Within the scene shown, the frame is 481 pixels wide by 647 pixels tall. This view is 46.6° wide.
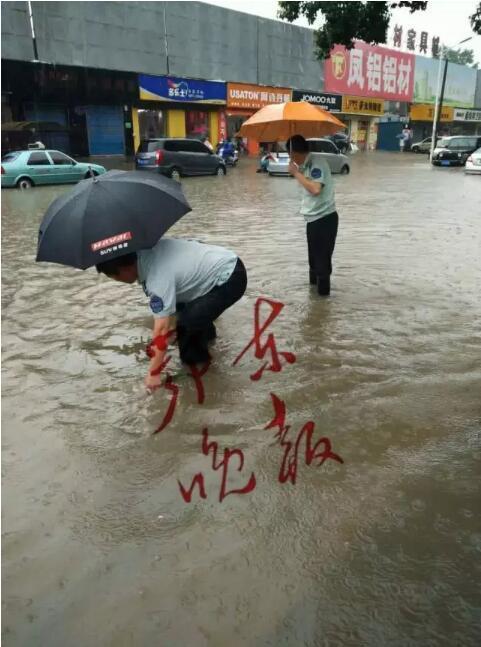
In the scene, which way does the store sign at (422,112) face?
toward the camera

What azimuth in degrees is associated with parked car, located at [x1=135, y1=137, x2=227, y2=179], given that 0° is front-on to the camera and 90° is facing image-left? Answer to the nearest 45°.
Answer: approximately 225°

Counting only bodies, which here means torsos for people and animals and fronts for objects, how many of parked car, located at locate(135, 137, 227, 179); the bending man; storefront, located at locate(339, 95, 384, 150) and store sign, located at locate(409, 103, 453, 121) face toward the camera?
2

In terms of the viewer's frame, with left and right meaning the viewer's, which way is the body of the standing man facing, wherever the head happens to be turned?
facing to the left of the viewer

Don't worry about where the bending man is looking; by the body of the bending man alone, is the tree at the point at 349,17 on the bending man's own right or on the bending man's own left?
on the bending man's own right

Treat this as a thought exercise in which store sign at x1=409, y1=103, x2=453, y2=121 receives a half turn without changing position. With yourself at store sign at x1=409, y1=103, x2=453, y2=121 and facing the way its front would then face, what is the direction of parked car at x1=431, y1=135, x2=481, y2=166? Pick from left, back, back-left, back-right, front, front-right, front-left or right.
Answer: back

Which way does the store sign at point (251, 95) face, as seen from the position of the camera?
facing the viewer and to the right of the viewer

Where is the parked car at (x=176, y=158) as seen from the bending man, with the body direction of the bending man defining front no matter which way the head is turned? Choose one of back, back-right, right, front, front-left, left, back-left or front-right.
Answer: right

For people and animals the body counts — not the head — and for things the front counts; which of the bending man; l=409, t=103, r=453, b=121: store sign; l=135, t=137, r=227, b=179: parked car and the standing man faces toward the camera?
the store sign

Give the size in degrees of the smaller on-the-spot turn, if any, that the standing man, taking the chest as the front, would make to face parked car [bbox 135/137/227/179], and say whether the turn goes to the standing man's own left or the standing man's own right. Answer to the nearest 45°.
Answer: approximately 90° to the standing man's own right

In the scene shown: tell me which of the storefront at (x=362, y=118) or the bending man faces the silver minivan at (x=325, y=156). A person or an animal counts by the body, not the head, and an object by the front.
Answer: the storefront

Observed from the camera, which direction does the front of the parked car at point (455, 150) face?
facing the viewer and to the left of the viewer

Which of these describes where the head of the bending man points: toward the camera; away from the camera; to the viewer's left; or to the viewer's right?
to the viewer's left

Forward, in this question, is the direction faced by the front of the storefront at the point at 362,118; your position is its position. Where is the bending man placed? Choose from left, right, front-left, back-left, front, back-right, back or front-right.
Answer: front
